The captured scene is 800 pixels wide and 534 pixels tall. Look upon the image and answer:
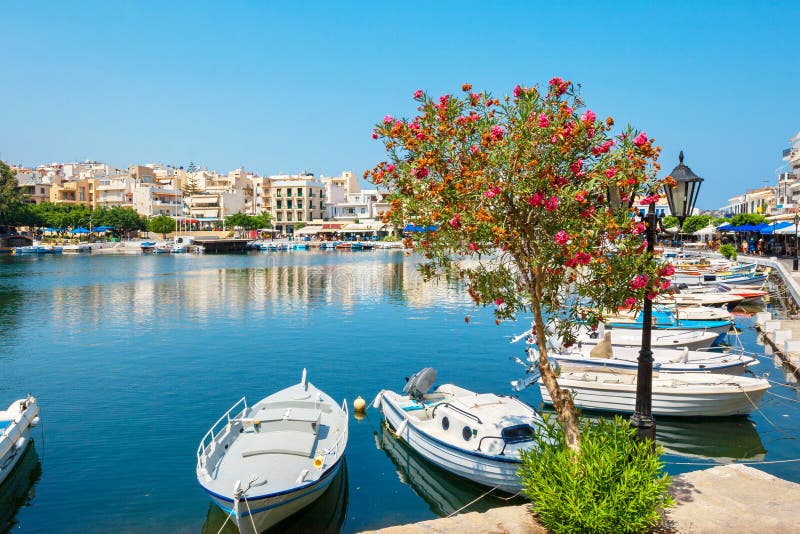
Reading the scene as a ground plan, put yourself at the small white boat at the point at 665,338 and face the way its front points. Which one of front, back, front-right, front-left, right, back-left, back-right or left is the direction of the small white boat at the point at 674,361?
right

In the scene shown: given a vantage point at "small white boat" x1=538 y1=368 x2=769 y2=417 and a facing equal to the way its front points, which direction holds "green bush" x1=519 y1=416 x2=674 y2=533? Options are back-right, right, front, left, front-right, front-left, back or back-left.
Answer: right

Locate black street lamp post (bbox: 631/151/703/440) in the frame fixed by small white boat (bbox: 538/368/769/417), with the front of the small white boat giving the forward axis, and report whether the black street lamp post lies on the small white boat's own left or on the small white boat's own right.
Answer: on the small white boat's own right

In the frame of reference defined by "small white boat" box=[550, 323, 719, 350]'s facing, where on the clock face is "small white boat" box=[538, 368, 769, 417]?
"small white boat" box=[538, 368, 769, 417] is roughly at 3 o'clock from "small white boat" box=[550, 323, 719, 350].

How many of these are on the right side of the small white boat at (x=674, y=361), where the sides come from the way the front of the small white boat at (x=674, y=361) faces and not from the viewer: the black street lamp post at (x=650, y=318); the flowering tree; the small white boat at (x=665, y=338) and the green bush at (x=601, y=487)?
3

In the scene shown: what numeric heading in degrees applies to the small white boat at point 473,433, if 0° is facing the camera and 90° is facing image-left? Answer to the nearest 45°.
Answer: approximately 315°

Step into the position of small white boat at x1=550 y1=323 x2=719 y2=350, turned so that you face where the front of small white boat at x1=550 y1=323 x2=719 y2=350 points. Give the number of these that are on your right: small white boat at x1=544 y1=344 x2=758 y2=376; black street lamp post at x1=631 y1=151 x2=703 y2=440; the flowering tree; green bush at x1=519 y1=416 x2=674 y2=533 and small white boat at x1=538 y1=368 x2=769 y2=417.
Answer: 5
